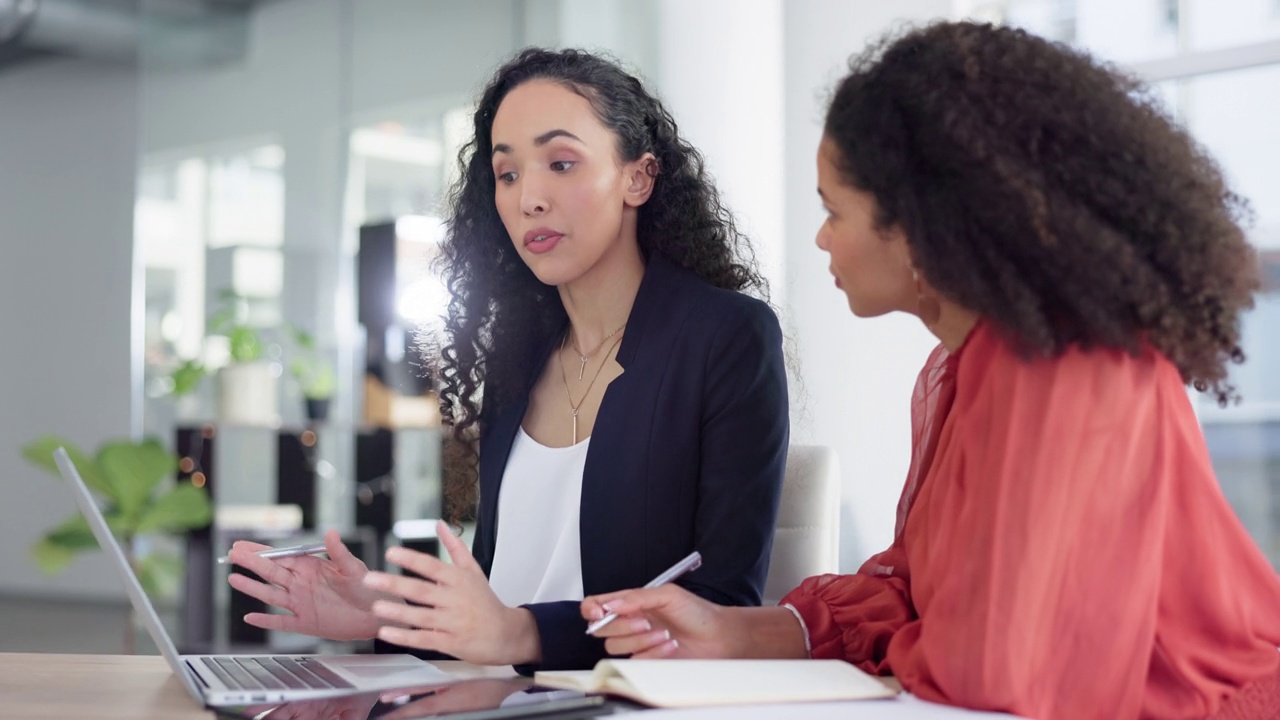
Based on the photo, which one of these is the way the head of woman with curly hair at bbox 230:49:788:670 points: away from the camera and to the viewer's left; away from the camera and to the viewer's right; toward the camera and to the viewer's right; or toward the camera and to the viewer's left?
toward the camera and to the viewer's left

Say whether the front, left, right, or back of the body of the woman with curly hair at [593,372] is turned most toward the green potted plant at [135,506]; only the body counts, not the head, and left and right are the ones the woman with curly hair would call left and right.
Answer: right

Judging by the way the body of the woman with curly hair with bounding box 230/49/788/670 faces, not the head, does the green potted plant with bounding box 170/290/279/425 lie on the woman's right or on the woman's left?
on the woman's right

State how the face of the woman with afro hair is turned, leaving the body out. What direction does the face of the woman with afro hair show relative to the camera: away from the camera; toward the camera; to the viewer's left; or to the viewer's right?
to the viewer's left

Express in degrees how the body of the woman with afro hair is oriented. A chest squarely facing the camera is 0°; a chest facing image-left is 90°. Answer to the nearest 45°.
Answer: approximately 90°

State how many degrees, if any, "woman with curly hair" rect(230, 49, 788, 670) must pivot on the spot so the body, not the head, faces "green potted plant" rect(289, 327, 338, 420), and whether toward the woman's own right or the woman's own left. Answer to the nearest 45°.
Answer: approximately 135° to the woman's own right

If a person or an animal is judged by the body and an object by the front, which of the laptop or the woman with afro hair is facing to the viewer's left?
the woman with afro hair

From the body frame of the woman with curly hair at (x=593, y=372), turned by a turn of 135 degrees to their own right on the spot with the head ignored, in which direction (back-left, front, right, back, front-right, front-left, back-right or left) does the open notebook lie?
back

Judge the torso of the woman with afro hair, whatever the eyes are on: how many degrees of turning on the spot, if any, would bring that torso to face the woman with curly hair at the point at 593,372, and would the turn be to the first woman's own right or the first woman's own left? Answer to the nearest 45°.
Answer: approximately 45° to the first woman's own right

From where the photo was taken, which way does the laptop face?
to the viewer's right

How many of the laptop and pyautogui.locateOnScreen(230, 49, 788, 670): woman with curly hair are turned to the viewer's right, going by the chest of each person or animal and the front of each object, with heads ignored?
1

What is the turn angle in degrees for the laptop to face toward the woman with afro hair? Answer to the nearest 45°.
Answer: approximately 45° to its right

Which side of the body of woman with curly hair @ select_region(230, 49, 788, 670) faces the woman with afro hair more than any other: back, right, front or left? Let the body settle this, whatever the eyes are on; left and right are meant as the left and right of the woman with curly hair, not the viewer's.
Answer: left
